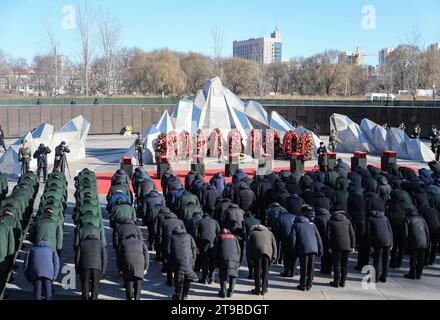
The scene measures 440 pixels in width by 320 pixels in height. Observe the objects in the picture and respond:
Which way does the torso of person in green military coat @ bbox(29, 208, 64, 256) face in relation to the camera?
away from the camera

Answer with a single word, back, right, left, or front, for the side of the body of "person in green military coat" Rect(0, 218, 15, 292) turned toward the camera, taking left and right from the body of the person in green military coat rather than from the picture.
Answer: back

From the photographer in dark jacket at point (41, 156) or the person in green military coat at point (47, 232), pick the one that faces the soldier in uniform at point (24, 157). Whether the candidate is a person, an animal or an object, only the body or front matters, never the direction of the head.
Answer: the person in green military coat

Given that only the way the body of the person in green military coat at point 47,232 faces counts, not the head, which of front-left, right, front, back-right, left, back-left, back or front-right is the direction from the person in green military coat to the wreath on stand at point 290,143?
front-right
